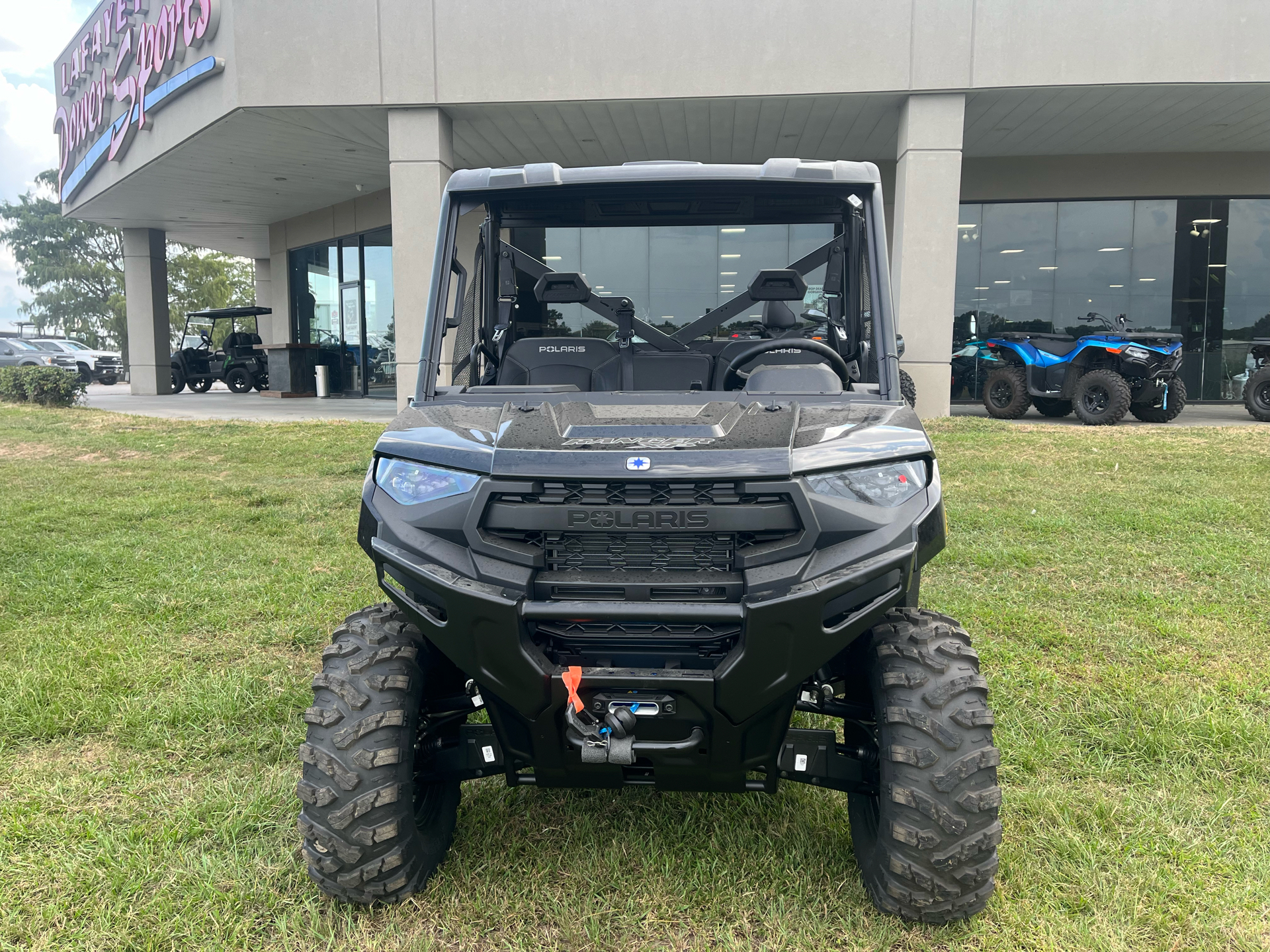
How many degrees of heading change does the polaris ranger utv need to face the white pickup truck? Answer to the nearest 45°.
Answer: approximately 135° to its right

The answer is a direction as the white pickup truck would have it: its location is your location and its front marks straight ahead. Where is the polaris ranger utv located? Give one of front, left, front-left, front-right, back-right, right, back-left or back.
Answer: front-right

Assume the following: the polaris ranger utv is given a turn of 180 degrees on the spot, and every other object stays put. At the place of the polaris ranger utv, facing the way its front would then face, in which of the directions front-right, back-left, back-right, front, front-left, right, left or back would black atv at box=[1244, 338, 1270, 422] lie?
front-right

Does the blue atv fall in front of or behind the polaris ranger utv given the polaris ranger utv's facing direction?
behind

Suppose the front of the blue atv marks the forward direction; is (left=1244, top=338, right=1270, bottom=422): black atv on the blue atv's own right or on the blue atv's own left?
on the blue atv's own left

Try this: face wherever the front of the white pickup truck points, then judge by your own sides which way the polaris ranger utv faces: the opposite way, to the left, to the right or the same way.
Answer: to the right

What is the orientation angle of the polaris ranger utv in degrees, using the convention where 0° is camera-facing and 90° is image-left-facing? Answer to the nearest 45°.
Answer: approximately 0°

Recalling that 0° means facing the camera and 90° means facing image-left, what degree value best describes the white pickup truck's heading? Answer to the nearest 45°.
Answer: approximately 315°

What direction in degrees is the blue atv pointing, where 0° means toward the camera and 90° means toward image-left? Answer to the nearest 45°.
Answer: approximately 315°

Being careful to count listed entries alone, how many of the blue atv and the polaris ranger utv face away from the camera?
0

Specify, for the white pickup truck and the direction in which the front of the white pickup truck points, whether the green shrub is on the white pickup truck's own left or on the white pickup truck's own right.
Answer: on the white pickup truck's own right
